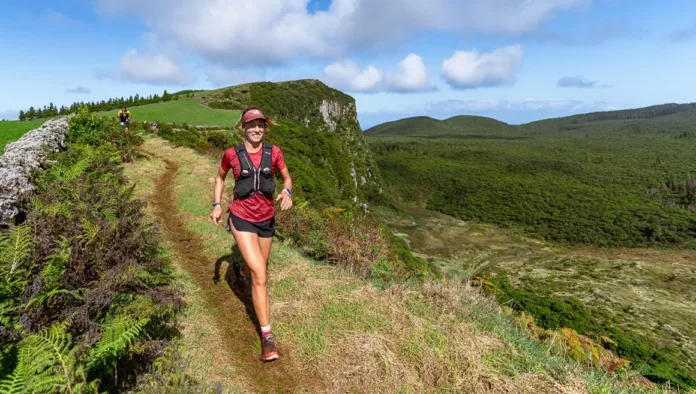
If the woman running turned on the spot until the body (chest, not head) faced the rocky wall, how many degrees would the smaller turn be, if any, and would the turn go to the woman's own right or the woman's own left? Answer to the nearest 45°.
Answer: approximately 135° to the woman's own right

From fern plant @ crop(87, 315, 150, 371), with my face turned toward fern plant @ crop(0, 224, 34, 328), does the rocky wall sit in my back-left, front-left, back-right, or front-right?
front-right

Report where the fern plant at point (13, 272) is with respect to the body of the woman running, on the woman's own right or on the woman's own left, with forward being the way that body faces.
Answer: on the woman's own right

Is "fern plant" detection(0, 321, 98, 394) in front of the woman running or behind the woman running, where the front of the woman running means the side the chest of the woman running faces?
in front

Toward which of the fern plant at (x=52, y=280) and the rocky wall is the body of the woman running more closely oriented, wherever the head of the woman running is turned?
the fern plant

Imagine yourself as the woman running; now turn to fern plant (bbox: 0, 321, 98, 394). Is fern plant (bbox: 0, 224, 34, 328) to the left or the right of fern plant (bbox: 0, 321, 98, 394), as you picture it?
right

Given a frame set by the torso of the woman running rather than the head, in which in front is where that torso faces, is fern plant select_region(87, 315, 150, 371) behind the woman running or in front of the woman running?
in front

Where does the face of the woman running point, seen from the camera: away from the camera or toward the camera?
toward the camera

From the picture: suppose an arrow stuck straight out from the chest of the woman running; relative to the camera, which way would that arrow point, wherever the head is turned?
toward the camera

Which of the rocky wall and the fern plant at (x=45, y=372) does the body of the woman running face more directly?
the fern plant
